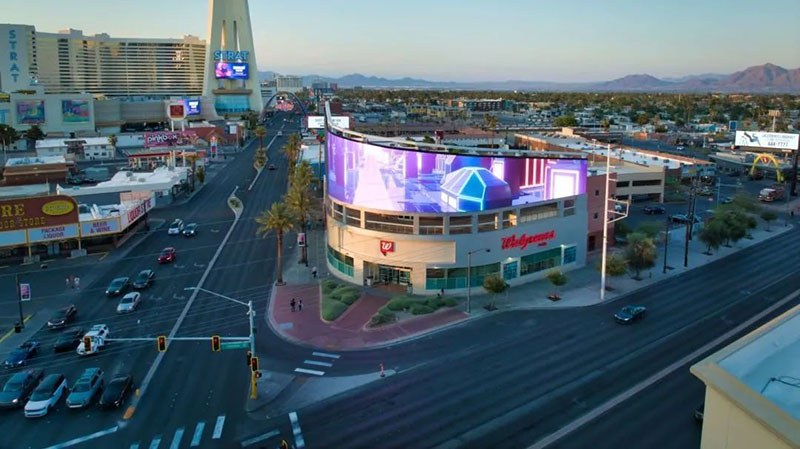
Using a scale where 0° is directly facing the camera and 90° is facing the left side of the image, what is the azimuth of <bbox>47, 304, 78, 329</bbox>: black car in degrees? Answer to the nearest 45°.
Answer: approximately 45°

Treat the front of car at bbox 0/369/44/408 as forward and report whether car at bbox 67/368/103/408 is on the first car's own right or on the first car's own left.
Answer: on the first car's own left

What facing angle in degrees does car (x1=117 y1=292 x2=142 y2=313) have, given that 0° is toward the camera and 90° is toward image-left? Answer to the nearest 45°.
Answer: approximately 45°

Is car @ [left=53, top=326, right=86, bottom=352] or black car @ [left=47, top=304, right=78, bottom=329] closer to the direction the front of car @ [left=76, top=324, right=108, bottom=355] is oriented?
the car

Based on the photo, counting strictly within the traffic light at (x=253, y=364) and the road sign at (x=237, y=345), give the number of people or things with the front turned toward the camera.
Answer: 2

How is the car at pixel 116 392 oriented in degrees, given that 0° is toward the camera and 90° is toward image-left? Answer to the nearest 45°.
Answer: approximately 45°

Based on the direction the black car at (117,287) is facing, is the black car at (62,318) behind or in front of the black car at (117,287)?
in front

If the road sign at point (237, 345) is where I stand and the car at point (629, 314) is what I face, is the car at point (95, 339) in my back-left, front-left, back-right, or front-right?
back-left

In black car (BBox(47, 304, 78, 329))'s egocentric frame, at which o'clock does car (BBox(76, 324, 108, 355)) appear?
The car is roughly at 10 o'clock from the black car.

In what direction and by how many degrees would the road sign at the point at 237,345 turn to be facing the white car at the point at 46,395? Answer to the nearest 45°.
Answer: approximately 90° to its right

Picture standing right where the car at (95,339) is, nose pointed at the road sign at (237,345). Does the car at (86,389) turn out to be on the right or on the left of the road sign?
right

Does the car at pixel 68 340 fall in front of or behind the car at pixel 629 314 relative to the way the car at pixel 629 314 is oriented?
in front
